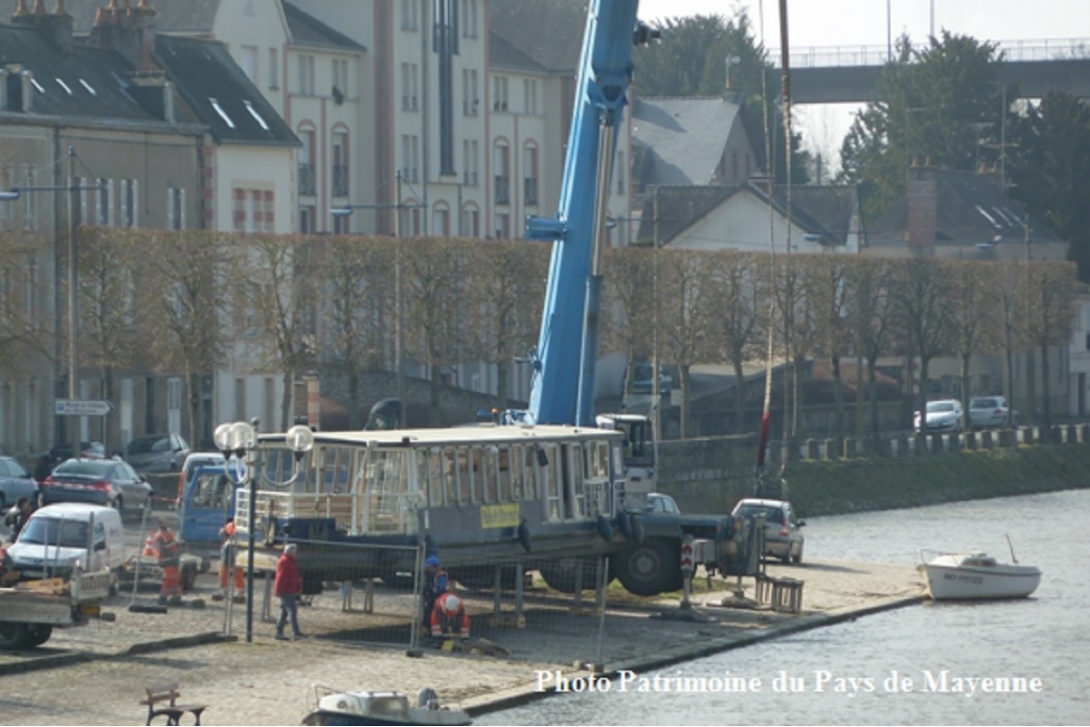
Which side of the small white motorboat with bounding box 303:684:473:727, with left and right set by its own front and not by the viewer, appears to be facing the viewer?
left

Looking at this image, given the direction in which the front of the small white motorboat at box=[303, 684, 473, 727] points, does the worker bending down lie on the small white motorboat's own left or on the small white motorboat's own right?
on the small white motorboat's own right

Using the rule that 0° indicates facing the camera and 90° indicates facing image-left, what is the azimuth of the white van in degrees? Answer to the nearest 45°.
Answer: approximately 45°

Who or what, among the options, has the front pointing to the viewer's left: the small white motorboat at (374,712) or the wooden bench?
the small white motorboat

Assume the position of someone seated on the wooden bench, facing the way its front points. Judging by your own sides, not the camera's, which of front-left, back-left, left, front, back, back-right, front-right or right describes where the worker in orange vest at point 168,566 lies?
back-left

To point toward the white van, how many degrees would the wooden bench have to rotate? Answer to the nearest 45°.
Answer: approximately 135° to its left

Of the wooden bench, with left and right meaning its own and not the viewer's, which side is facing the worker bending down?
left

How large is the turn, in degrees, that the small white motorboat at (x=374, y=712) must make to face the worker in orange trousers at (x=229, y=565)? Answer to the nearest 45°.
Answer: approximately 90° to its right

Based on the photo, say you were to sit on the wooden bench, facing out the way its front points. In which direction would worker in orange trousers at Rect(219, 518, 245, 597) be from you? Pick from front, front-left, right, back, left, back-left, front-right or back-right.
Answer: back-left
